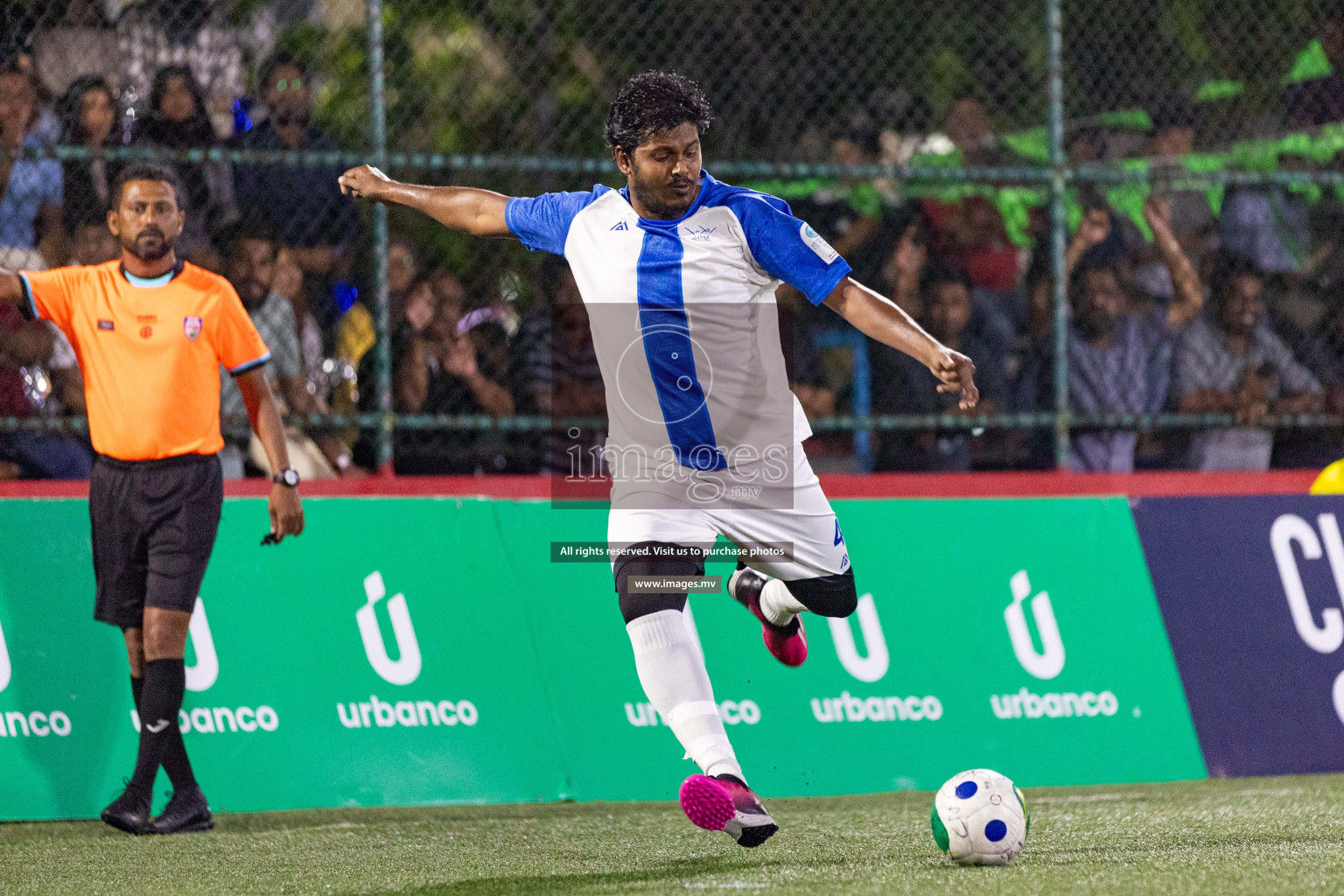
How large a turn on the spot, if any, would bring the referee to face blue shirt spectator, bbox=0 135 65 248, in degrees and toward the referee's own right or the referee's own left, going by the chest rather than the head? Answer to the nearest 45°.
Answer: approximately 180°

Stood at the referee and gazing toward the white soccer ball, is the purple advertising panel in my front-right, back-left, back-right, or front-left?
front-left

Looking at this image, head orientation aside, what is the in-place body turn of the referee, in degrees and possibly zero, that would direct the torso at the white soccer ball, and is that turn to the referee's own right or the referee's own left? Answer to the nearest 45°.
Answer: approximately 45° to the referee's own left

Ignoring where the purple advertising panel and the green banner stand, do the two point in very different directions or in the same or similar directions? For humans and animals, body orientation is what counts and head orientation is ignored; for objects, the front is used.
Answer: same or similar directions

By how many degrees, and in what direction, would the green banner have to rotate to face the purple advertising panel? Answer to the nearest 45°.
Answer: approximately 90° to its left

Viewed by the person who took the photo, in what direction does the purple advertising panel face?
facing the viewer

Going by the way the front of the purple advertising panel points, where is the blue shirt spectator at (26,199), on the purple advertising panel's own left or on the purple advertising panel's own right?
on the purple advertising panel's own right

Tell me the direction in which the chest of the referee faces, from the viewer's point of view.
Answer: toward the camera

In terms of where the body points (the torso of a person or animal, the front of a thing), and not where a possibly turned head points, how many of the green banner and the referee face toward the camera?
2

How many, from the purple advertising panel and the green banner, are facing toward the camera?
2

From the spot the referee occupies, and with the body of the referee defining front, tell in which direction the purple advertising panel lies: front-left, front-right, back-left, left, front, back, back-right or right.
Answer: left

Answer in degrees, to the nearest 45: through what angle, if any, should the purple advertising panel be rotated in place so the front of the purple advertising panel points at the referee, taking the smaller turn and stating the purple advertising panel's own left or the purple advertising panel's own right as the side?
approximately 45° to the purple advertising panel's own right

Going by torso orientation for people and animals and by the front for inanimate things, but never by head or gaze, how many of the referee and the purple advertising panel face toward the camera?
2
